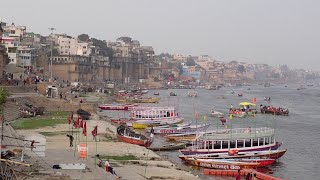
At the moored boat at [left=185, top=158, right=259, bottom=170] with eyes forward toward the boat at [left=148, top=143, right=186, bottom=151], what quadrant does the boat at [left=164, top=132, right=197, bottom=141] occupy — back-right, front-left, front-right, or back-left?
front-right

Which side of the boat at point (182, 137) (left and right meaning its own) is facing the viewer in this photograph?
left

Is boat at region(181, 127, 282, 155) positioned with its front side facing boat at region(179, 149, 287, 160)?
no

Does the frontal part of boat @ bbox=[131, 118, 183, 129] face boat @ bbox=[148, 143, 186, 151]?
no

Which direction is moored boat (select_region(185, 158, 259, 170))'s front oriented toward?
to the viewer's left

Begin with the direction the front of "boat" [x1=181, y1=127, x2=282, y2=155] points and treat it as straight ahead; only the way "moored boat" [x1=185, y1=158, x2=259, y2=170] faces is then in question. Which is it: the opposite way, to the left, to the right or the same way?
the same way

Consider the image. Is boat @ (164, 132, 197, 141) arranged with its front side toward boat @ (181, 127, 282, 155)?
no

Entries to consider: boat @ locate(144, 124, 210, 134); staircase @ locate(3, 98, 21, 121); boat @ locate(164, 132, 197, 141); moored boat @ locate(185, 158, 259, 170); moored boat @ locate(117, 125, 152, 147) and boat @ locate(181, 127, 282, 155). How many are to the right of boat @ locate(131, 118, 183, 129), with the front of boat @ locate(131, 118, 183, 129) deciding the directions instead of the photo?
0

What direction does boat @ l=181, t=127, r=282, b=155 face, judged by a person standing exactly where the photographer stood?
facing to the left of the viewer
